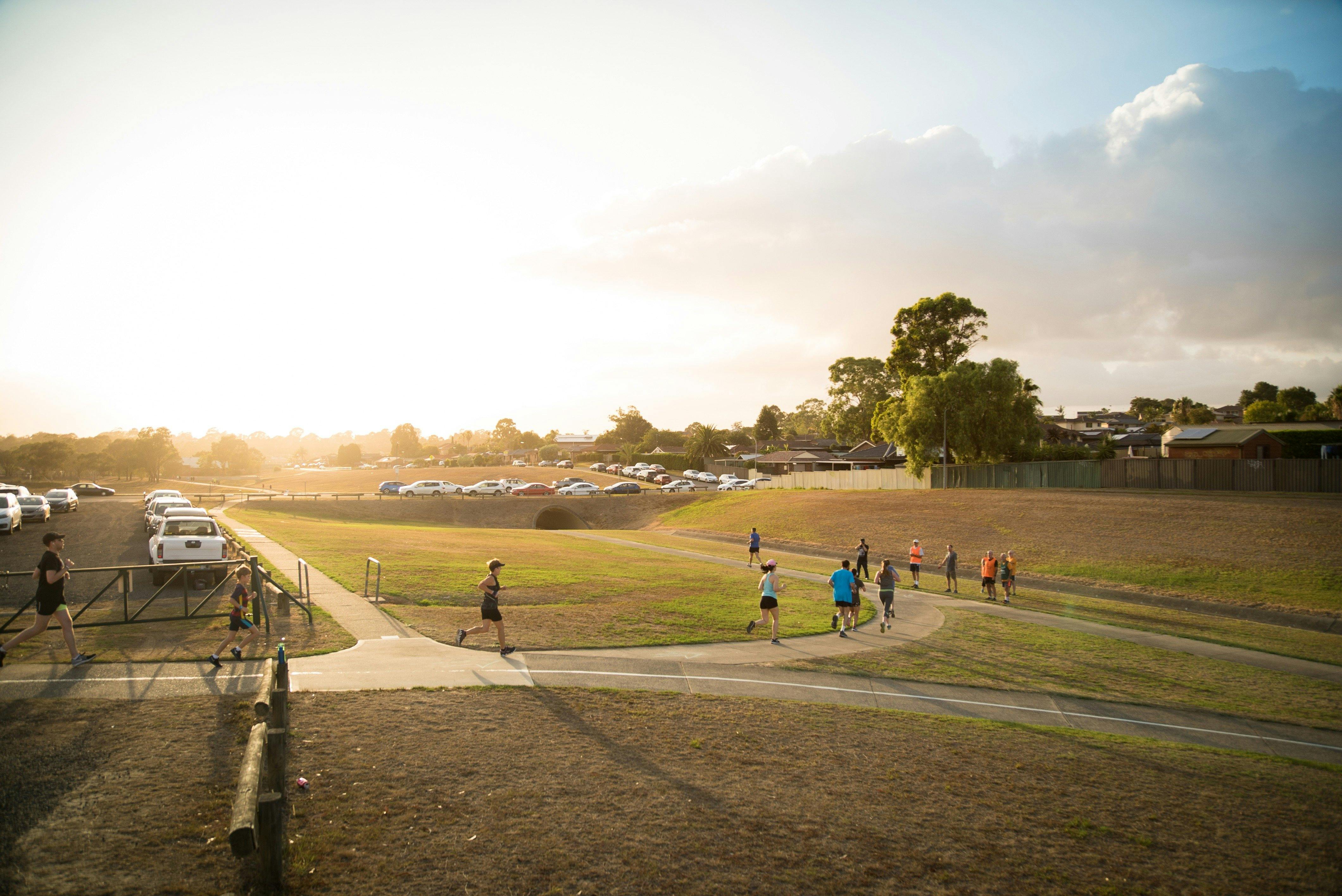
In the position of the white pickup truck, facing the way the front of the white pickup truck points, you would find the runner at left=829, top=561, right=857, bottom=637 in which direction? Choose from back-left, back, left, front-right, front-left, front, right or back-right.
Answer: back-right

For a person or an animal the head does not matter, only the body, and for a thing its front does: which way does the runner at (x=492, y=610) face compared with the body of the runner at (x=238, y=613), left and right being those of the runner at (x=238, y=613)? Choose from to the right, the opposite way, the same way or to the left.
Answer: the same way

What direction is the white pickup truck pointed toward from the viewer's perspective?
away from the camera

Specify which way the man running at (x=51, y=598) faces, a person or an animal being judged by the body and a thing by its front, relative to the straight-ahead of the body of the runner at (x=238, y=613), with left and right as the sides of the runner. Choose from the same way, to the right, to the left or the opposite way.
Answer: the same way

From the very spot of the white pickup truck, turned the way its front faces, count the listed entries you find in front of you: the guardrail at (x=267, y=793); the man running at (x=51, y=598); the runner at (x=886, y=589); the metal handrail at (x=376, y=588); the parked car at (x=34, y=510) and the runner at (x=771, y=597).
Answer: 1

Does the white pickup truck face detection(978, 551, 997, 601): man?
no

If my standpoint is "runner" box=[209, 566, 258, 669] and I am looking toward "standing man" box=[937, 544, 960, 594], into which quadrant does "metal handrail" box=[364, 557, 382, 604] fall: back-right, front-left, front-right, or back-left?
front-left
